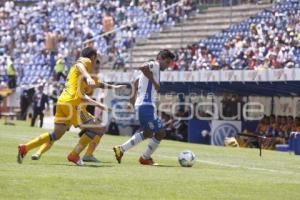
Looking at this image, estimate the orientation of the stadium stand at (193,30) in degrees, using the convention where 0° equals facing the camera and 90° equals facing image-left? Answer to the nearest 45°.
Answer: approximately 0°

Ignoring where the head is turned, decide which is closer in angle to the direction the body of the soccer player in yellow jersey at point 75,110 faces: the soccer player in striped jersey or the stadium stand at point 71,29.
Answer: the soccer player in striped jersey

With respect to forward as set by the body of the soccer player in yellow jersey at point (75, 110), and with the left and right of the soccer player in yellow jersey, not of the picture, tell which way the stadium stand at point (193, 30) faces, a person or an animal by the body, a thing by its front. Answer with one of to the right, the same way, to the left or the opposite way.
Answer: to the right

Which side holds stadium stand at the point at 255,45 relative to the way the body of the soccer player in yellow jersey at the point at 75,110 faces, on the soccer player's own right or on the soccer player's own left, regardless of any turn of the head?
on the soccer player's own left

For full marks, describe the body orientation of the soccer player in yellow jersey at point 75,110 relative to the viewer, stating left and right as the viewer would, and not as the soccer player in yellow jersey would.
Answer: facing to the right of the viewer

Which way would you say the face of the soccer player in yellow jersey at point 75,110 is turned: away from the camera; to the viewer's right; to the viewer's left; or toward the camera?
to the viewer's right

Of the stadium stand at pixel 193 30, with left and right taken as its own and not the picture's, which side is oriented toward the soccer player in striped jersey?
front
